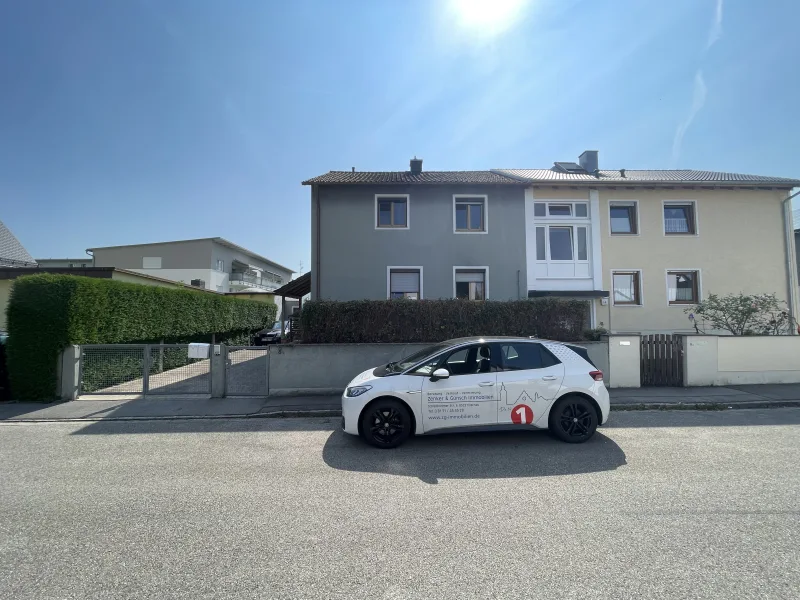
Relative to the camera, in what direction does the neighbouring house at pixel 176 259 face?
facing the viewer and to the right of the viewer

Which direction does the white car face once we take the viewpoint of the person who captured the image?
facing to the left of the viewer

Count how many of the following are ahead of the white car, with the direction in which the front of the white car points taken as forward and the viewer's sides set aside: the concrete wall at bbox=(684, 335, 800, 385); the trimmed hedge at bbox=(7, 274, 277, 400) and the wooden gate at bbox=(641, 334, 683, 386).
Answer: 1

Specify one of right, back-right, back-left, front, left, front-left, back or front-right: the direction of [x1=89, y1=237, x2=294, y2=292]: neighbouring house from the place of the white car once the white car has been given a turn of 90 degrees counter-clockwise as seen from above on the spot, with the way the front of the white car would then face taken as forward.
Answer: back-right

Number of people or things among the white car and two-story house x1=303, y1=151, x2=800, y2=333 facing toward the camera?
1

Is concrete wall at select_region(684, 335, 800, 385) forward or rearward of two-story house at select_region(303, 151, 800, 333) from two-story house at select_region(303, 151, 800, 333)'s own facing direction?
forward

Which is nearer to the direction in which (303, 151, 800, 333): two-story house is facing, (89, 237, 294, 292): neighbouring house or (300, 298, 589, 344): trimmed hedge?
the trimmed hedge

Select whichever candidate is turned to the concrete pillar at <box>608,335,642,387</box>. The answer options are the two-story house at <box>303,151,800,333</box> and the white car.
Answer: the two-story house

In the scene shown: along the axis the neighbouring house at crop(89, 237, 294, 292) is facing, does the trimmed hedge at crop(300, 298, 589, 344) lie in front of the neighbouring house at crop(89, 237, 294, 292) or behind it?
in front

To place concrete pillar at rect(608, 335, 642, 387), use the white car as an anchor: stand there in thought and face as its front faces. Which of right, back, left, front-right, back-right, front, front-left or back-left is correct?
back-right

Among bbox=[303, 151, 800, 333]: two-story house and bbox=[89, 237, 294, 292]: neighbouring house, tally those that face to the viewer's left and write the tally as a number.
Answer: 0

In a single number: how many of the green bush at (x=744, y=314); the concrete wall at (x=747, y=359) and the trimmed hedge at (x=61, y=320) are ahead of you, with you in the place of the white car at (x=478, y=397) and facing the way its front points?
1

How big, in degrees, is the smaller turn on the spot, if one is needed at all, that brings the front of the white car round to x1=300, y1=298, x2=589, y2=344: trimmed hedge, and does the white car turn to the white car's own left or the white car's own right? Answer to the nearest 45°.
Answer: approximately 90° to the white car's own right

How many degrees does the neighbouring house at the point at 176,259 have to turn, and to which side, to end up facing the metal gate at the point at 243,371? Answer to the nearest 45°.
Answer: approximately 45° to its right

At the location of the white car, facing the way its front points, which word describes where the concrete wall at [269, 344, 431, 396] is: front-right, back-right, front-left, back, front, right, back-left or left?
front-right
